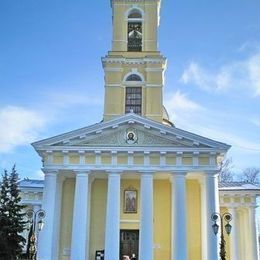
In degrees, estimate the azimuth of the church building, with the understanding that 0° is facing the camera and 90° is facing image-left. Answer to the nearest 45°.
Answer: approximately 0°

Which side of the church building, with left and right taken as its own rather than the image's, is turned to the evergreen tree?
right
